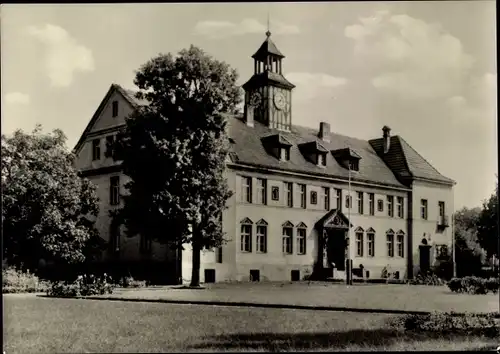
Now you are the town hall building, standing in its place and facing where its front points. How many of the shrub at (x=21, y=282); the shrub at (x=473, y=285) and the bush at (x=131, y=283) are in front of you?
1

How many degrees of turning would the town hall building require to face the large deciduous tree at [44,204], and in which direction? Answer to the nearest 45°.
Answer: approximately 135° to its right

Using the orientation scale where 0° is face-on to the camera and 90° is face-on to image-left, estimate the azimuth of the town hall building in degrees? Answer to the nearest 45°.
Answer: approximately 315°

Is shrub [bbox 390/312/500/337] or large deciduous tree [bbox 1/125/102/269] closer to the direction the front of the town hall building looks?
the shrub

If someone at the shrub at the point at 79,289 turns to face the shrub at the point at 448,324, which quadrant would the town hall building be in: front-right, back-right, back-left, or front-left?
front-left
